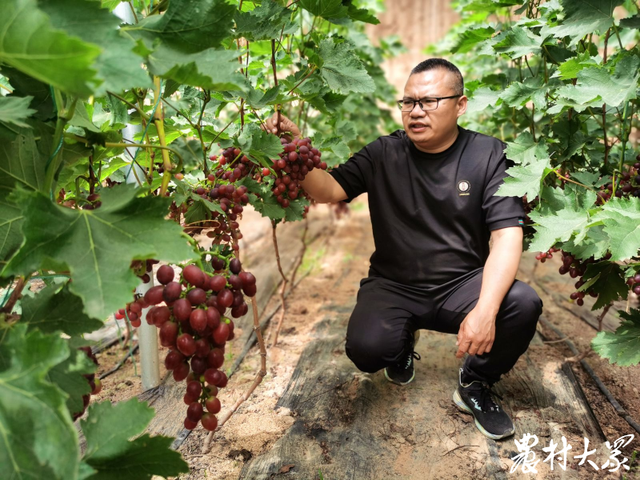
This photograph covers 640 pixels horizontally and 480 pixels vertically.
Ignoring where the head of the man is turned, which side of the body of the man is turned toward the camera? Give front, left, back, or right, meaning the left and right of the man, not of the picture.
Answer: front

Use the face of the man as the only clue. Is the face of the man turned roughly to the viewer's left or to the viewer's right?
to the viewer's left

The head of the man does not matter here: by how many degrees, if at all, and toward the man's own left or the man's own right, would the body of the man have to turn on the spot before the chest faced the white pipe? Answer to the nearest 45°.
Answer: approximately 90° to the man's own right
